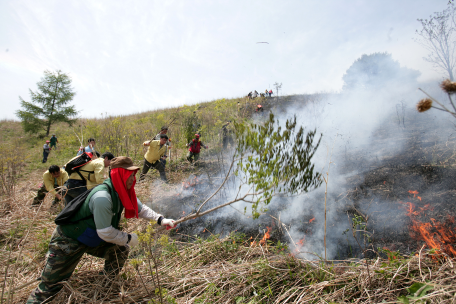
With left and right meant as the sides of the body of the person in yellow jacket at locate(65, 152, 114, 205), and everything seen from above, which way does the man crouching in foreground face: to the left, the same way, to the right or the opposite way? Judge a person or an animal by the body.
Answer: the same way

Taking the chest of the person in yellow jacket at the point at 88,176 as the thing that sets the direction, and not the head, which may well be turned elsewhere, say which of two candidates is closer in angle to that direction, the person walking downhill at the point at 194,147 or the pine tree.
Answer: the person walking downhill

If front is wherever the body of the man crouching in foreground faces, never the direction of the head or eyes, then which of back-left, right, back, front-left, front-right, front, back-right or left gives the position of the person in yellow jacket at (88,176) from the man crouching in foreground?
left

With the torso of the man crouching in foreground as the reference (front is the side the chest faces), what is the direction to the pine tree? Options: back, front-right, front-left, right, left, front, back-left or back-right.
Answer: left

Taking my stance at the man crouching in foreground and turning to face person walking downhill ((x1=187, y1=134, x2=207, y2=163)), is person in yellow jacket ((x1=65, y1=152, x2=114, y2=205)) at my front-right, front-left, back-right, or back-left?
front-left

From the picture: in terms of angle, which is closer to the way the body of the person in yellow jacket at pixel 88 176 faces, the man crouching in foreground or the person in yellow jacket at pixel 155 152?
the person in yellow jacket

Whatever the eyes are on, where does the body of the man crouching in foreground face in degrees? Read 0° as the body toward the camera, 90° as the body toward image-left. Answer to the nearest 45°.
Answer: approximately 270°

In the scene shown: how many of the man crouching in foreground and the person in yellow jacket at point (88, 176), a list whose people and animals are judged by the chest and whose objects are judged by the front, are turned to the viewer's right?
2

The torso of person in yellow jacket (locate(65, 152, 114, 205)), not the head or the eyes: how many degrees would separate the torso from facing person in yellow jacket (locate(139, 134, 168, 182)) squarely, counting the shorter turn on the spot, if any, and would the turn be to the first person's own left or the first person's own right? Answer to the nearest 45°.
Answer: approximately 45° to the first person's own left

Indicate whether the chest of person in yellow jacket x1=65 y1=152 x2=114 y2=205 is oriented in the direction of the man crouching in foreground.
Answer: no

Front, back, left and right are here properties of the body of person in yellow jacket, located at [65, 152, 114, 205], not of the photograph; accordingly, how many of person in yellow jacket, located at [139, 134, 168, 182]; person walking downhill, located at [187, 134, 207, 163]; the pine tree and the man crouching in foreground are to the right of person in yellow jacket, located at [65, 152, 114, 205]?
1

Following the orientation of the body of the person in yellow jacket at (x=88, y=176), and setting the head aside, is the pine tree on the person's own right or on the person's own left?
on the person's own left

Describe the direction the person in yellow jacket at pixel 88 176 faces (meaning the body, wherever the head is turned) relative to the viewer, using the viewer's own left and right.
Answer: facing to the right of the viewer

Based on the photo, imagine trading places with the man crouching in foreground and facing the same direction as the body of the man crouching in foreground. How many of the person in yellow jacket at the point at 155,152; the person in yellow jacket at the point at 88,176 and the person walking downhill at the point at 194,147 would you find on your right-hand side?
0
